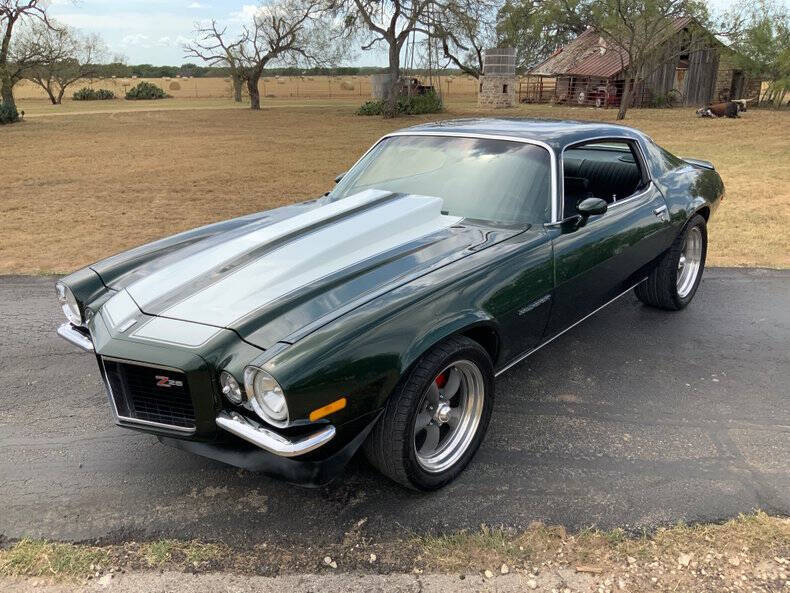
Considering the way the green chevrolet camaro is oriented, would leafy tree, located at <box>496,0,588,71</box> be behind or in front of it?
behind

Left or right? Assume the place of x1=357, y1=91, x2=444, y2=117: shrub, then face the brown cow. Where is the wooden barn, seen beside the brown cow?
left

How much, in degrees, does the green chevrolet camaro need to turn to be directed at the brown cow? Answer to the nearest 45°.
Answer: approximately 180°

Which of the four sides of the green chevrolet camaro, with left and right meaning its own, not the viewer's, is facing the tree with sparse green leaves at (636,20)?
back

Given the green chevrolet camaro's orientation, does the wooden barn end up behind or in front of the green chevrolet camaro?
behind

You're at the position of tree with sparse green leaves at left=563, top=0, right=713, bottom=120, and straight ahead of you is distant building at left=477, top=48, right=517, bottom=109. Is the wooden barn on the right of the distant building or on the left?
right

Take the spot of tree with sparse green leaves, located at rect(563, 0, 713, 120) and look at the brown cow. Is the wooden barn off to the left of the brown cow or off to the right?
left

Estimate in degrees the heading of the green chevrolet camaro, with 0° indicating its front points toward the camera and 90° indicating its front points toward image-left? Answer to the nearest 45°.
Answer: approximately 45°

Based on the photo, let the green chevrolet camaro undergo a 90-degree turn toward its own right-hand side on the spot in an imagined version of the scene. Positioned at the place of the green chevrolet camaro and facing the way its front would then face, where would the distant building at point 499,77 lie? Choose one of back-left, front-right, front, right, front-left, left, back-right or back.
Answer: front-right

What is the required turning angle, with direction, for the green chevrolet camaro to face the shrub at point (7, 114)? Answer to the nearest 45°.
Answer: approximately 90° to its right

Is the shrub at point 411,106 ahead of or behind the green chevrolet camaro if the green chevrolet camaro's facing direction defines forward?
behind
